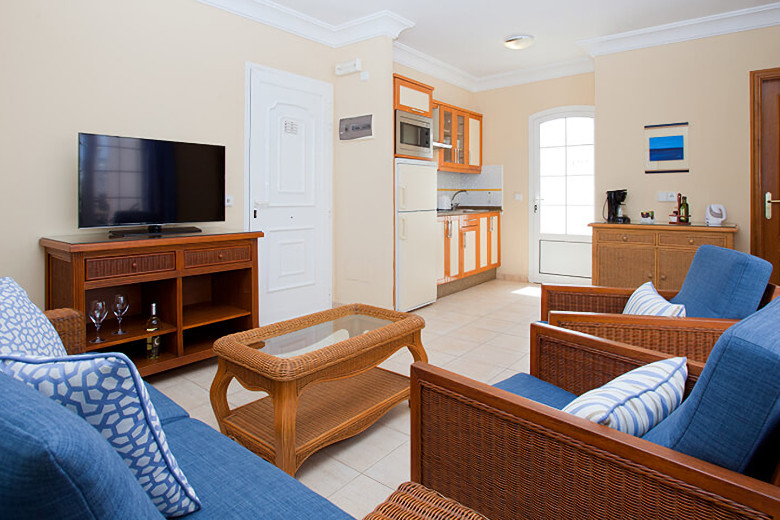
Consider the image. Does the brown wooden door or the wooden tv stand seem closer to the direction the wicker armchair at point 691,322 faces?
the wooden tv stand

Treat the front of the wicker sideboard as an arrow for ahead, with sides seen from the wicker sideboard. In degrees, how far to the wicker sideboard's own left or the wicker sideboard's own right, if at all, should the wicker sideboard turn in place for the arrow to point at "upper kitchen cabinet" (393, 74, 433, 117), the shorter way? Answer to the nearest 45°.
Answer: approximately 90° to the wicker sideboard's own right

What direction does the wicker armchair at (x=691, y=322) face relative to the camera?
to the viewer's left

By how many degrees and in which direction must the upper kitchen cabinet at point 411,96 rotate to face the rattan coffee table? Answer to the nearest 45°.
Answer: approximately 45° to its right

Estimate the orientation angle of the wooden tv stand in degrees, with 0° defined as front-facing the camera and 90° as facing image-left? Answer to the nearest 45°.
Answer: approximately 315°

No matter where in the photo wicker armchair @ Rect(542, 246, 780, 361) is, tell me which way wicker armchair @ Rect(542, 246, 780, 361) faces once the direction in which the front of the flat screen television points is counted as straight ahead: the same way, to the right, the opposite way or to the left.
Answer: the opposite way
